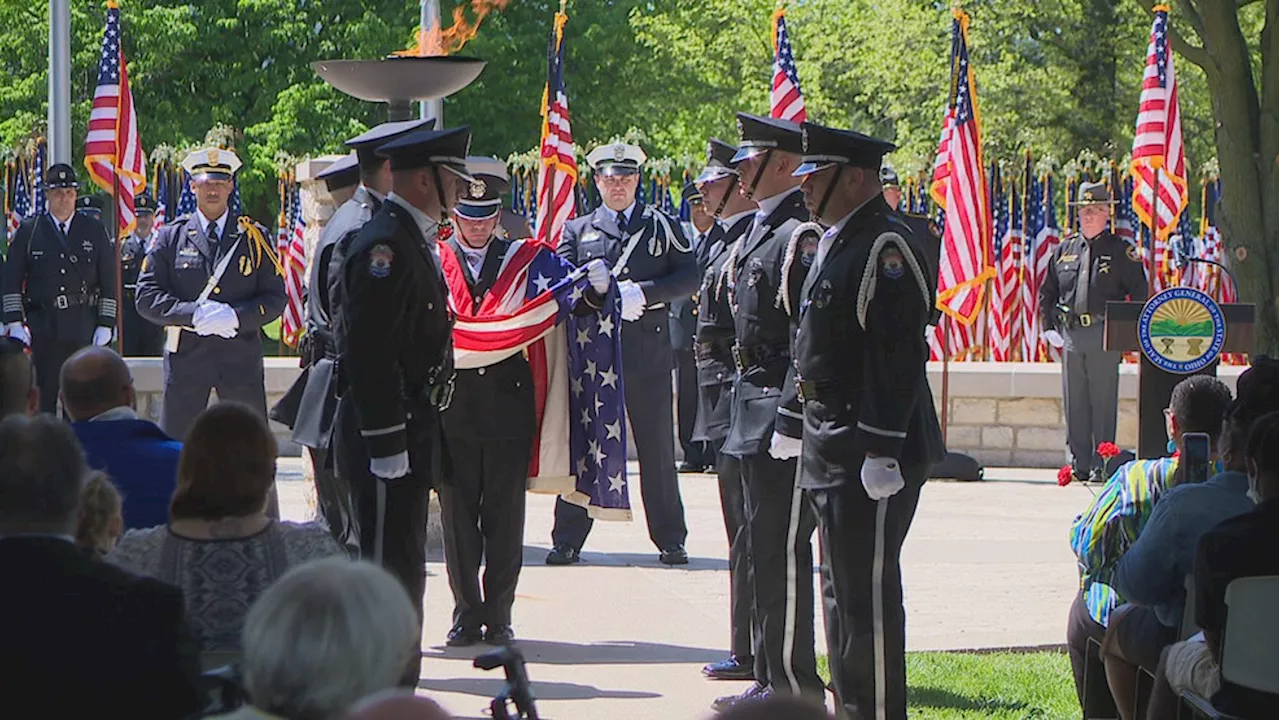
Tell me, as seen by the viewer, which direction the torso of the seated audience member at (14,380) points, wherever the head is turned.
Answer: away from the camera

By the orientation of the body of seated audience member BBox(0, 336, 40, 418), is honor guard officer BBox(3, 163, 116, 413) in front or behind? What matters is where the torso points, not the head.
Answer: in front

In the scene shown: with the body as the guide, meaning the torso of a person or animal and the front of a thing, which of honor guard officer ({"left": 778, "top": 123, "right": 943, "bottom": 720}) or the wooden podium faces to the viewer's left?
the honor guard officer

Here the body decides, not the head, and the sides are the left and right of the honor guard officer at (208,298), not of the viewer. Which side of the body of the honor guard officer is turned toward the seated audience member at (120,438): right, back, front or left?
front

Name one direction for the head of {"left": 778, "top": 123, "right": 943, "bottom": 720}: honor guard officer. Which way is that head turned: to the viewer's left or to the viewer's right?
to the viewer's left

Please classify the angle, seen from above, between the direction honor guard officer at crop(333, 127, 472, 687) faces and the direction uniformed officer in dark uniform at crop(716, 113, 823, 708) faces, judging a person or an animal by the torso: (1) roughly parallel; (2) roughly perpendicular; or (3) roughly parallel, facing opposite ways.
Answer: roughly parallel, facing opposite ways

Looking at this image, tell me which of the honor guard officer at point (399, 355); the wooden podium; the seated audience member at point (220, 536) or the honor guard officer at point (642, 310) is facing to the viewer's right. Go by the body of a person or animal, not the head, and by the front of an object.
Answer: the honor guard officer at point (399, 355)

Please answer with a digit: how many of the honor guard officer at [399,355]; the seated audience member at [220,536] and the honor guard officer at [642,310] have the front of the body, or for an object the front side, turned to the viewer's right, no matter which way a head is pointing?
1

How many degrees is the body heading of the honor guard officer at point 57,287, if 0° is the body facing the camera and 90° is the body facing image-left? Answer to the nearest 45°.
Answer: approximately 0°

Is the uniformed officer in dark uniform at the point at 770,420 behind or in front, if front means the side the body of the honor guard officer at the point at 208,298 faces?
in front

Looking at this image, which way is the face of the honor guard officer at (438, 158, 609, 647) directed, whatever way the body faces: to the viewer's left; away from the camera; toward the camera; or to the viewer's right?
toward the camera

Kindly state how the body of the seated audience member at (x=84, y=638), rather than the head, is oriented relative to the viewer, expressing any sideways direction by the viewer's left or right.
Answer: facing away from the viewer

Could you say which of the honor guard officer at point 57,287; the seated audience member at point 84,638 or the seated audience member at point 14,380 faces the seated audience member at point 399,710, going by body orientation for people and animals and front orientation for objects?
the honor guard officer

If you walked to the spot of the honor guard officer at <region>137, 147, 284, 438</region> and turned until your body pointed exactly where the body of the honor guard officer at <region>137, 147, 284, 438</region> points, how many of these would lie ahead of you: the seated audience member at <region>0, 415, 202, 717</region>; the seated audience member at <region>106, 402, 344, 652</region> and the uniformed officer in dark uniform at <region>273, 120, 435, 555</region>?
3

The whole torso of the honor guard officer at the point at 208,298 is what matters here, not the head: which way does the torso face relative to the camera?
toward the camera

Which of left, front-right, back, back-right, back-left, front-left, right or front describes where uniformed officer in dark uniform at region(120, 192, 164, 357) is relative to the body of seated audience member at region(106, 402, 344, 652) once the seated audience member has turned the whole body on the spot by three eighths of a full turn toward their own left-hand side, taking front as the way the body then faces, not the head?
back-right

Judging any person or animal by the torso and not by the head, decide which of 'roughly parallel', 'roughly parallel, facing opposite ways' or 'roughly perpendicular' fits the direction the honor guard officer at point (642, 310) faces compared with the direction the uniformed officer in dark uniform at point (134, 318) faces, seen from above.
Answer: roughly parallel

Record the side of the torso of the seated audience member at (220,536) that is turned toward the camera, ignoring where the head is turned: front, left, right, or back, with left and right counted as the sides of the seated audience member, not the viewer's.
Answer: back

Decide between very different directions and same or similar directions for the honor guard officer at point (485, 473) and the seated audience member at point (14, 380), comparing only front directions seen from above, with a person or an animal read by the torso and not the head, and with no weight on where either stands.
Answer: very different directions

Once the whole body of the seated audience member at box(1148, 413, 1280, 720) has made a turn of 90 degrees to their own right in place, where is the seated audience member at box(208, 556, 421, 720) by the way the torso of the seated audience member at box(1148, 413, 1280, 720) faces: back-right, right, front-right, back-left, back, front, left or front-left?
back
